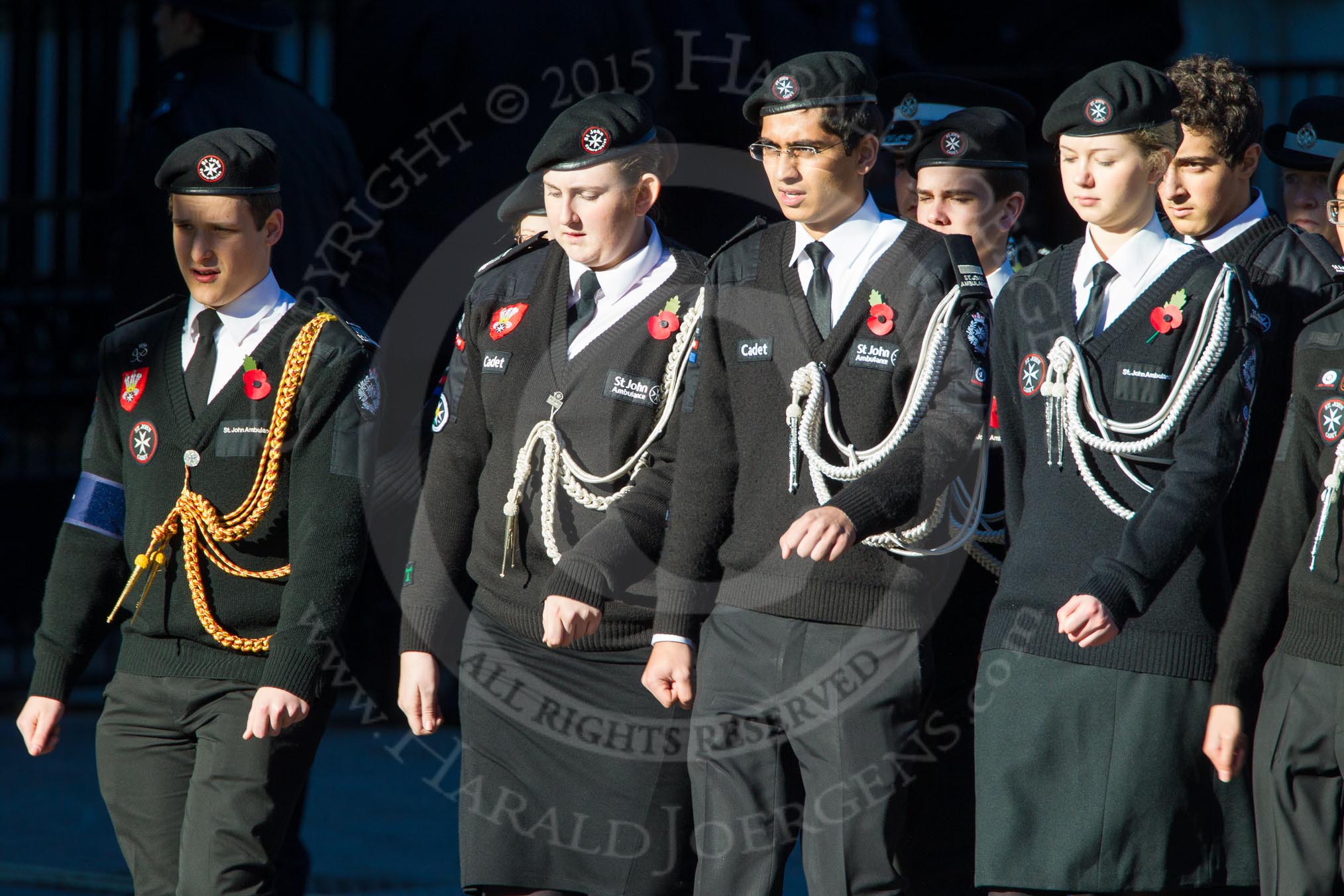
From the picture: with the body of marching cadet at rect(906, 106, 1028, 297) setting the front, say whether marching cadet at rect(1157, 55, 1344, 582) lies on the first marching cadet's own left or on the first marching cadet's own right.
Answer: on the first marching cadet's own left

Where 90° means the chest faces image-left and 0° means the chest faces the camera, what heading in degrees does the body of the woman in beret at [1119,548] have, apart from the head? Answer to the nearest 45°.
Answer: approximately 45°

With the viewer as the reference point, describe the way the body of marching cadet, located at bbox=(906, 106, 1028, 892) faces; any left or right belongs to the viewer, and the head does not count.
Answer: facing the viewer and to the left of the viewer

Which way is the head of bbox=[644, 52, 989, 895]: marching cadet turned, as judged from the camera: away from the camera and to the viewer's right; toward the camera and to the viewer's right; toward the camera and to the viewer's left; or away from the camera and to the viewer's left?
toward the camera and to the viewer's left

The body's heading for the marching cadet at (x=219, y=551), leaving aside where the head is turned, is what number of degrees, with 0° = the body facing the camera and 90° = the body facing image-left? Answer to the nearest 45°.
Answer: approximately 45°

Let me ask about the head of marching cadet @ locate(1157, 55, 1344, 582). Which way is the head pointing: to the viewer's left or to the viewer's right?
to the viewer's left

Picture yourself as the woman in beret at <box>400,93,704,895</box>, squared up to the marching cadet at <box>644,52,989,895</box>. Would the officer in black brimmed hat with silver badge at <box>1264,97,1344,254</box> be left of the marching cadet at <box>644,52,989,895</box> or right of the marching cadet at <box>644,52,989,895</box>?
left

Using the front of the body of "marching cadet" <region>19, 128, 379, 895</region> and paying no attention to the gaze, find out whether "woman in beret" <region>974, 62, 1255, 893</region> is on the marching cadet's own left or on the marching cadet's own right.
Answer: on the marching cadet's own left

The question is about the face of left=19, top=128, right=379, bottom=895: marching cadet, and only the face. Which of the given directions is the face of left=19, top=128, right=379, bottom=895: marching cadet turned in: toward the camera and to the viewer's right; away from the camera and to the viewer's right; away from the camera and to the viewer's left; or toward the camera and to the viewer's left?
toward the camera and to the viewer's left
